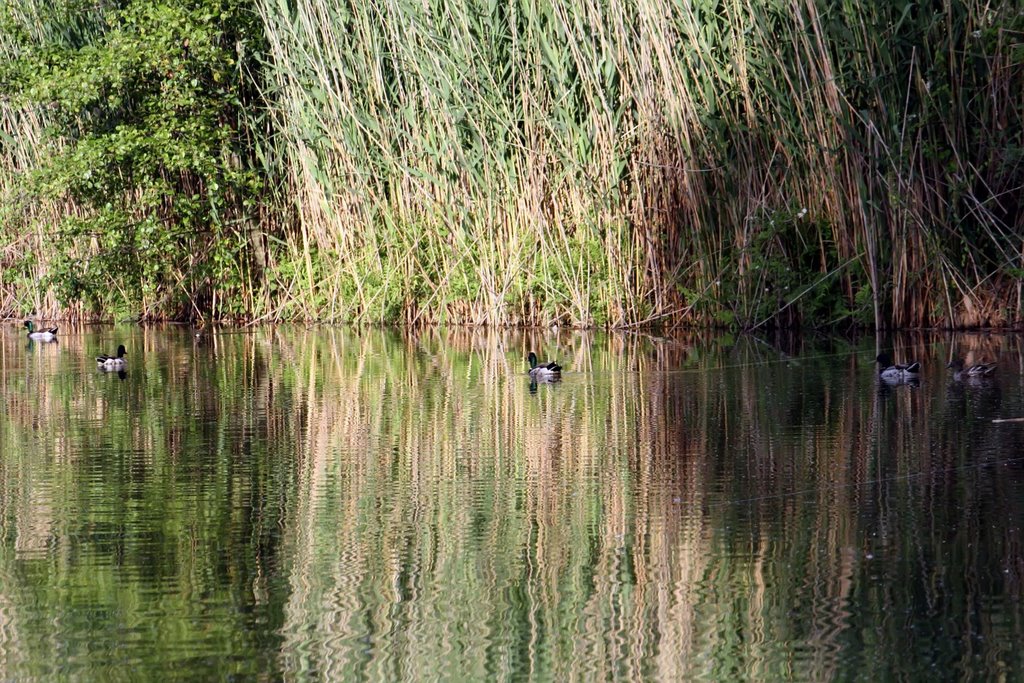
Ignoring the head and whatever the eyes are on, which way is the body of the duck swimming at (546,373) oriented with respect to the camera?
to the viewer's left

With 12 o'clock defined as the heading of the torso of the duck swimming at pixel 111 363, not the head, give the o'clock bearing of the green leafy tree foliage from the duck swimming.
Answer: The green leafy tree foliage is roughly at 9 o'clock from the duck swimming.

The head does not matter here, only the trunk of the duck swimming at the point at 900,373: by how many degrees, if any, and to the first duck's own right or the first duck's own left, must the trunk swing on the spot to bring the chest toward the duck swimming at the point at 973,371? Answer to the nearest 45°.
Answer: approximately 180°

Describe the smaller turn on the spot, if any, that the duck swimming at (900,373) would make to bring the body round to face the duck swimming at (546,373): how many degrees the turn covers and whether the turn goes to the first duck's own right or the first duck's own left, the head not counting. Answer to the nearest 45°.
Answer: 0° — it already faces it

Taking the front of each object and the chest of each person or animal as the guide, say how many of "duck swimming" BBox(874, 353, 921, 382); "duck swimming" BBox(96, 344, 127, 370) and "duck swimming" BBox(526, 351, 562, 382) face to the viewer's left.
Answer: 2

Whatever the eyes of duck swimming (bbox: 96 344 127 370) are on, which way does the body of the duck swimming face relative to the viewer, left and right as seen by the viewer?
facing to the right of the viewer

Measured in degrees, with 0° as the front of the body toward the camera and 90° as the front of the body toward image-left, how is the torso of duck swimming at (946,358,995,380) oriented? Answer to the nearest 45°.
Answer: approximately 90°

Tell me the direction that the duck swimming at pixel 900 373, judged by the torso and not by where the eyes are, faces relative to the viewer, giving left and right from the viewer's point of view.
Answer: facing to the left of the viewer
